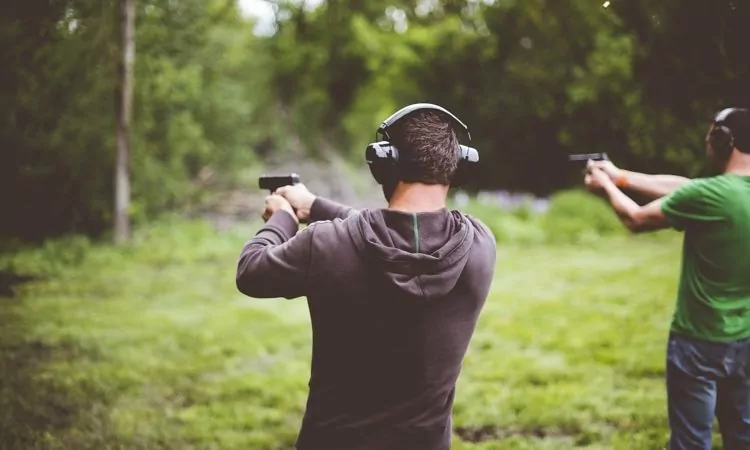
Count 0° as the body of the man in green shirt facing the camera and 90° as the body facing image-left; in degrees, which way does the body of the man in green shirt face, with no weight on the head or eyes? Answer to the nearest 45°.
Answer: approximately 135°

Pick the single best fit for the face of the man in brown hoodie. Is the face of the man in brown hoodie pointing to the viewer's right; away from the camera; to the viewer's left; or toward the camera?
away from the camera

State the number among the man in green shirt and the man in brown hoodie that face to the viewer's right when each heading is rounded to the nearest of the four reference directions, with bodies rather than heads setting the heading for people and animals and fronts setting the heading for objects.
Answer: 0

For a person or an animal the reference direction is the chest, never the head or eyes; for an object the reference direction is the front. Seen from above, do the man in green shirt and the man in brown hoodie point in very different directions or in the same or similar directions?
same or similar directions

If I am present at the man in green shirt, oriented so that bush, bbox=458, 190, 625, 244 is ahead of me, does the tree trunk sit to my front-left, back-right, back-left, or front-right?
front-left

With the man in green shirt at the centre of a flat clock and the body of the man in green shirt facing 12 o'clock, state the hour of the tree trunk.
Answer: The tree trunk is roughly at 12 o'clock from the man in green shirt.

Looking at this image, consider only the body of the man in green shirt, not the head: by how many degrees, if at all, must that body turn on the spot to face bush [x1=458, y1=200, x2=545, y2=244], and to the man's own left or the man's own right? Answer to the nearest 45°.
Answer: approximately 45° to the man's own right

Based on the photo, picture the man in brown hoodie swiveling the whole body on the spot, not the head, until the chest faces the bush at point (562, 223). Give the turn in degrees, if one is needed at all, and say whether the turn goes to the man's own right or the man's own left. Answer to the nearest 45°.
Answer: approximately 45° to the man's own right

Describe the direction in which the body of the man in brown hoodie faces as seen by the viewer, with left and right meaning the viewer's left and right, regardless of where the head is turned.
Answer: facing away from the viewer and to the left of the viewer

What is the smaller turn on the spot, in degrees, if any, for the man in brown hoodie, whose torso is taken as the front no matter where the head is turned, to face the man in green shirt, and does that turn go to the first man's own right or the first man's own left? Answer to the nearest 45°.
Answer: approximately 90° to the first man's own right

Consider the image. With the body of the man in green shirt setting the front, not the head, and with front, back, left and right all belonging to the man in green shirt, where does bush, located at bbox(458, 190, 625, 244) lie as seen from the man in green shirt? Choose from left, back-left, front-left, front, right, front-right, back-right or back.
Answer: front-right

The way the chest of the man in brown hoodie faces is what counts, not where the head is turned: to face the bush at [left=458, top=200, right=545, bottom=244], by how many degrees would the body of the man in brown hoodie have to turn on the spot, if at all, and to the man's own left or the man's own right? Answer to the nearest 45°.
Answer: approximately 45° to the man's own right

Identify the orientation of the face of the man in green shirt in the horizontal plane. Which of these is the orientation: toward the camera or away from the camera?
away from the camera
